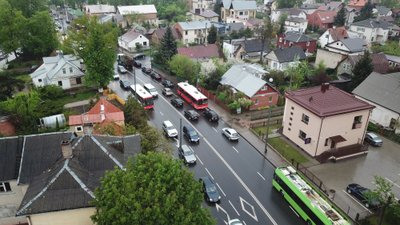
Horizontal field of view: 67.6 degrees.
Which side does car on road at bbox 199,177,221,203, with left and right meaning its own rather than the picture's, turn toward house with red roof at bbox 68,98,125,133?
back

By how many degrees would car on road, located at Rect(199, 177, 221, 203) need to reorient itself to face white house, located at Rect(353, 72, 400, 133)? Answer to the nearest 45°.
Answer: approximately 90° to its left

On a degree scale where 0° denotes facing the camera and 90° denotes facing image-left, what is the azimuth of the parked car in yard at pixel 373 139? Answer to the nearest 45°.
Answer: approximately 315°

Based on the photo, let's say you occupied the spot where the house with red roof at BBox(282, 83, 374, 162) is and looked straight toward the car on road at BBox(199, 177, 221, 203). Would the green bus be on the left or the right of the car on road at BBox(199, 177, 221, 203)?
left

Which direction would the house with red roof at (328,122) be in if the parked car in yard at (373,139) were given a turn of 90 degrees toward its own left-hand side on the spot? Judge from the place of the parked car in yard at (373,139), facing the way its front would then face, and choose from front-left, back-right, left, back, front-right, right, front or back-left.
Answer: back

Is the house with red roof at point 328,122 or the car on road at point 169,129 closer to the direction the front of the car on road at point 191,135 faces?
the house with red roof

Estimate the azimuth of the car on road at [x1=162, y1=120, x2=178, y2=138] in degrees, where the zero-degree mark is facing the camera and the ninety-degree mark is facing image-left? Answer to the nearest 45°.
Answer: approximately 315°

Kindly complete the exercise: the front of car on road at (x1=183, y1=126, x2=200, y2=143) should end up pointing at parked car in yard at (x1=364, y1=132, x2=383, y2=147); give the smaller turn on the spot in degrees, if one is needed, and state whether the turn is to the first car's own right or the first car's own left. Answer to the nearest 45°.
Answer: approximately 45° to the first car's own left

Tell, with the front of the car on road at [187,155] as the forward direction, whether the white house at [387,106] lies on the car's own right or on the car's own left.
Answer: on the car's own left

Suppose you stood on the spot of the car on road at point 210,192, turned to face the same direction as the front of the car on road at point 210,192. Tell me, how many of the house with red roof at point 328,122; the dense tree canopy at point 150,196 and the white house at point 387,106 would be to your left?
2

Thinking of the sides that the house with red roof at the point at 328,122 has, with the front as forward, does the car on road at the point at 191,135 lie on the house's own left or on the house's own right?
on the house's own right

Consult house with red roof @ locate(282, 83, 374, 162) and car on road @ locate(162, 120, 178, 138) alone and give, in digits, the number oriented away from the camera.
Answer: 0

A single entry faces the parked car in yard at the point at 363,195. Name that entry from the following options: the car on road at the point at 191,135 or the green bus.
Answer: the car on road

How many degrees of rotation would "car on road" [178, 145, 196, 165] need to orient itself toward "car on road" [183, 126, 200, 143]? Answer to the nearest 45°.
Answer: approximately 135° to its left
